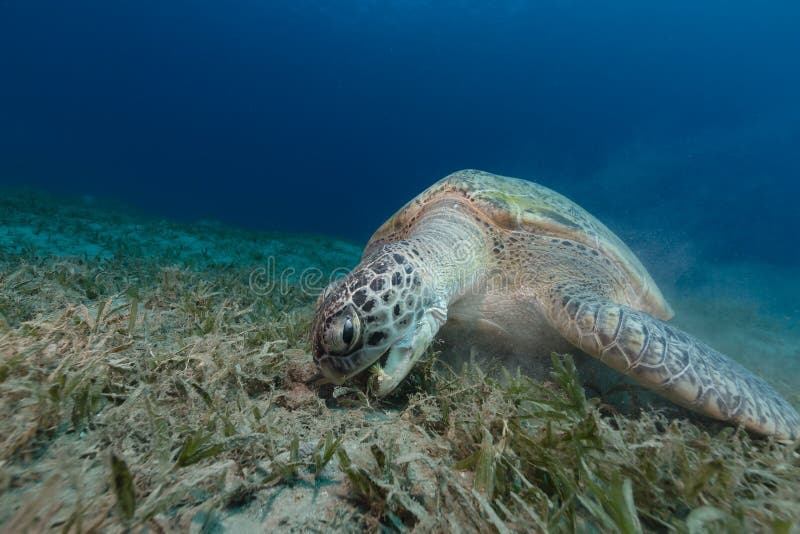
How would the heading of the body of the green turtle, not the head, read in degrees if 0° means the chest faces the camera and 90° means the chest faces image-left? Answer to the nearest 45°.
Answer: approximately 45°
